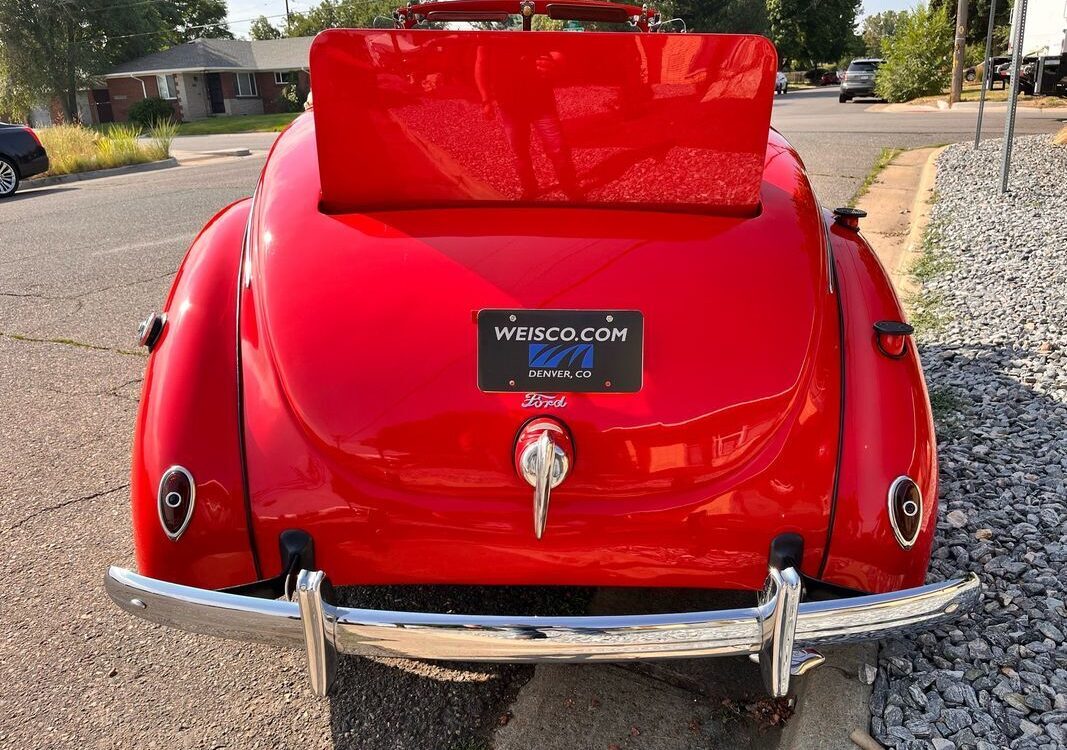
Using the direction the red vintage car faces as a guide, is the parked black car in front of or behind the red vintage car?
in front

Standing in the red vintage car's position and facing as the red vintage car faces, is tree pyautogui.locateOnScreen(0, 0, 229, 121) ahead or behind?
ahead

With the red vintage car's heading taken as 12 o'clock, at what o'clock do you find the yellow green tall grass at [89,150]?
The yellow green tall grass is roughly at 11 o'clock from the red vintage car.

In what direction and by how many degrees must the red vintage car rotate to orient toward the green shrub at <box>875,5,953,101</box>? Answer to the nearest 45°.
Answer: approximately 45° to its right

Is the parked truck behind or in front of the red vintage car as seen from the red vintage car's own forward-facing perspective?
in front

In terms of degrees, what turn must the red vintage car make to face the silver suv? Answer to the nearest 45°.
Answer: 0° — it already faces it

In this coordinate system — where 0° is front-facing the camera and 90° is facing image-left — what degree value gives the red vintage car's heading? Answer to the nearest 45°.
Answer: approximately 180°

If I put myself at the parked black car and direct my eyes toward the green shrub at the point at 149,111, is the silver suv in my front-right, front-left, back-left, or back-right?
front-right

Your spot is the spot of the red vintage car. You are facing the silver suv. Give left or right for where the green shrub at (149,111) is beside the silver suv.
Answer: left

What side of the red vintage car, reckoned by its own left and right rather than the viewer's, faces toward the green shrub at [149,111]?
front
